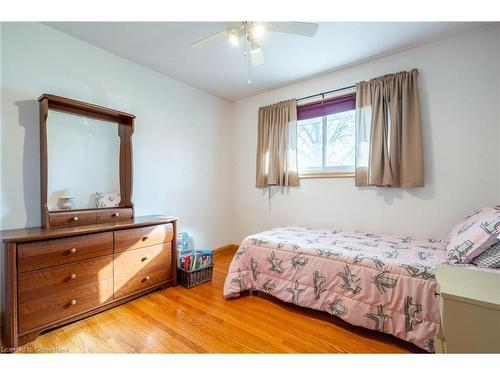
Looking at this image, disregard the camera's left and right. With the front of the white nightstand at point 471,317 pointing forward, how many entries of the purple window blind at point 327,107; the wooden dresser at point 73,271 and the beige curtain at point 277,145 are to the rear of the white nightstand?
0

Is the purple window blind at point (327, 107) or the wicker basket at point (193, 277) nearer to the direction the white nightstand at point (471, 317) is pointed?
the wicker basket

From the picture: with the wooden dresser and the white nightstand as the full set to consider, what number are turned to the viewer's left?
1

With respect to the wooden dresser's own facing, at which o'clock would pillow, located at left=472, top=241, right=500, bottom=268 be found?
The pillow is roughly at 12 o'clock from the wooden dresser.

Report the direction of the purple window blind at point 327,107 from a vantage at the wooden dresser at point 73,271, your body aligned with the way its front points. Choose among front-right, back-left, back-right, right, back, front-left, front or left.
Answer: front-left

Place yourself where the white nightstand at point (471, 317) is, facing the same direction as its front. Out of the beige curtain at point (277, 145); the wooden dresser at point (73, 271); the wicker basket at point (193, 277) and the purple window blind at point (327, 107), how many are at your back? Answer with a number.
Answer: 0

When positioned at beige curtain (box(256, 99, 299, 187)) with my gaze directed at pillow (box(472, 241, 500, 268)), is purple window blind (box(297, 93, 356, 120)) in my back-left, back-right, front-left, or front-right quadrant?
front-left

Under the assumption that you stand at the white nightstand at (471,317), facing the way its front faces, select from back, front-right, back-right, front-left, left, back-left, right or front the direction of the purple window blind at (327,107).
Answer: front-right

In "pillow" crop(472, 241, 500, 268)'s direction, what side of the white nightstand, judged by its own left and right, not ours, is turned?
right

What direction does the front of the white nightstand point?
to the viewer's left

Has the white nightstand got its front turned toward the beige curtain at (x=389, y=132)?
no

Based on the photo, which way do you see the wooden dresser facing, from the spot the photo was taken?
facing the viewer and to the right of the viewer

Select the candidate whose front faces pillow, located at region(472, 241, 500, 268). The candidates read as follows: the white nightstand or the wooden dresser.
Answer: the wooden dresser

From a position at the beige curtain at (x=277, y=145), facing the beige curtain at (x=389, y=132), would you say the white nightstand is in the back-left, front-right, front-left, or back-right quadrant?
front-right

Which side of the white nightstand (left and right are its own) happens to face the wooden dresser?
front

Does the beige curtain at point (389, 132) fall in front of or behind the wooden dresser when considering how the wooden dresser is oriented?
in front
